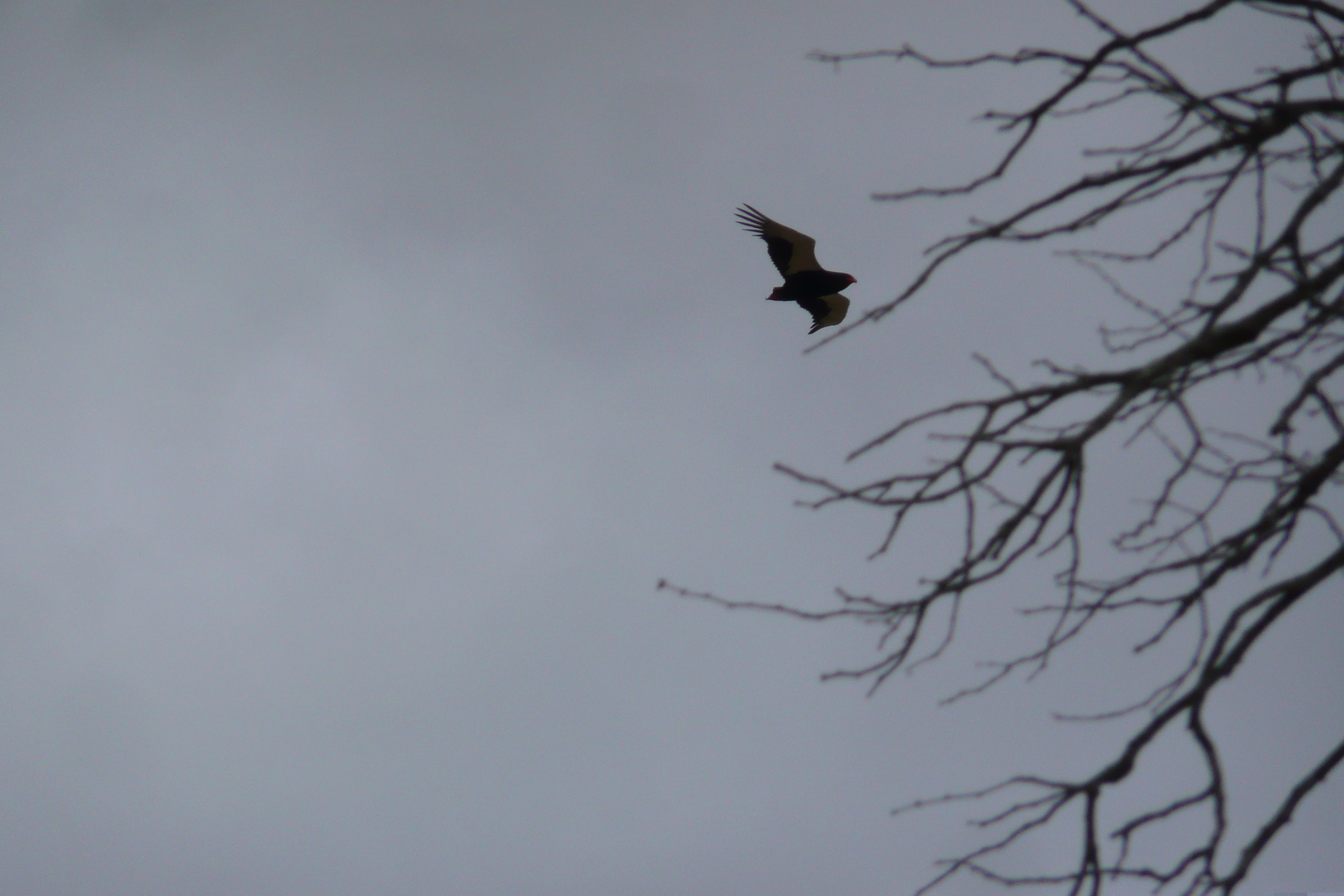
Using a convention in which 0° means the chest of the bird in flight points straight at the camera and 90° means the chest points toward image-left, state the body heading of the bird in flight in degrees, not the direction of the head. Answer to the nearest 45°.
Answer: approximately 270°
